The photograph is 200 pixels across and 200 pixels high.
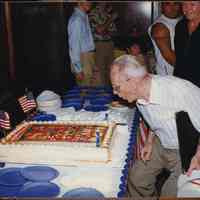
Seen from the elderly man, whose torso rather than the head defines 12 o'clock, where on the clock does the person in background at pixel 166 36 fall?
The person in background is roughly at 3 o'clock from the elderly man.

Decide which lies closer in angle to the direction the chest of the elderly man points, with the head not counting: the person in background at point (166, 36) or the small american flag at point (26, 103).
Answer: the small american flag

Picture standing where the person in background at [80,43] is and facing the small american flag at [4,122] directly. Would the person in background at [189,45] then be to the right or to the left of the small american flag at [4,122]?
left

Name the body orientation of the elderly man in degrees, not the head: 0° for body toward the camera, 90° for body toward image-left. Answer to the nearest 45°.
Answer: approximately 90°

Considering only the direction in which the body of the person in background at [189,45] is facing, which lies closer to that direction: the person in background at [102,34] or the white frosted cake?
the white frosted cake

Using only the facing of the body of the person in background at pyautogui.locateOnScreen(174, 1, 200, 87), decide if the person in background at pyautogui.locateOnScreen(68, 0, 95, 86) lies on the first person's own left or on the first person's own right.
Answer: on the first person's own right

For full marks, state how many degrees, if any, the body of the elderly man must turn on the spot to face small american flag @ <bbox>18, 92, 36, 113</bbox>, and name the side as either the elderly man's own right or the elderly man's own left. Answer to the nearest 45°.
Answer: approximately 45° to the elderly man's own right

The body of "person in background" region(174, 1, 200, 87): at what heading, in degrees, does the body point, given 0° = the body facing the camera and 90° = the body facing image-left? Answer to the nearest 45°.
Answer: approximately 45°

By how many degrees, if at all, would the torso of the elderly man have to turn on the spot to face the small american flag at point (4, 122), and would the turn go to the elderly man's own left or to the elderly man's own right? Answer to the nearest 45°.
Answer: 0° — they already face it

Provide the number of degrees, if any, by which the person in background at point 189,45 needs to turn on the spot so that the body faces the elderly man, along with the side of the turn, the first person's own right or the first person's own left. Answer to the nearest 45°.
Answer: approximately 45° to the first person's own left
